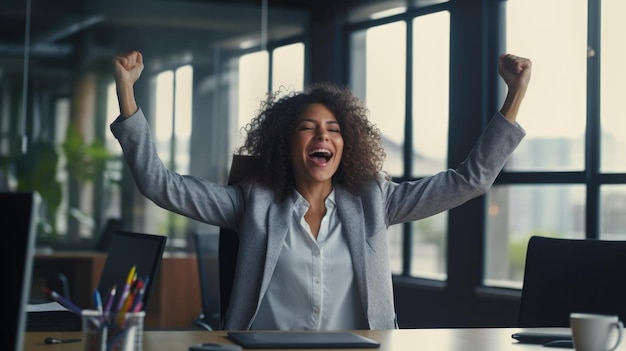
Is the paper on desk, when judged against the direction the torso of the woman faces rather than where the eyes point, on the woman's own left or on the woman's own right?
on the woman's own right

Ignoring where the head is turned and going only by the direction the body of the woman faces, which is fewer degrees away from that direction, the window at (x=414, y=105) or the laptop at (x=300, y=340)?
the laptop

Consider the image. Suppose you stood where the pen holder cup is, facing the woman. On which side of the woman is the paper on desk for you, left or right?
left

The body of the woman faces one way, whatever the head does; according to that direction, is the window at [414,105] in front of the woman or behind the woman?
behind

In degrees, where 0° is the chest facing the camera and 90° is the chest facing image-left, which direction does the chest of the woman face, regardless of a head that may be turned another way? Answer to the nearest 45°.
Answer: approximately 0°

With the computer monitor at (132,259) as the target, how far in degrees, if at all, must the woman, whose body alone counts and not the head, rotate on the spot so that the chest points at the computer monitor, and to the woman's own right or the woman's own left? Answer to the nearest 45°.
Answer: approximately 90° to the woman's own right

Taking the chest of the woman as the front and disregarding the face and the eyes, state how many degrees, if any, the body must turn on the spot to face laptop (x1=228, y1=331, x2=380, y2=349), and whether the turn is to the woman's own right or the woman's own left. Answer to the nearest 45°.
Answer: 0° — they already face it
